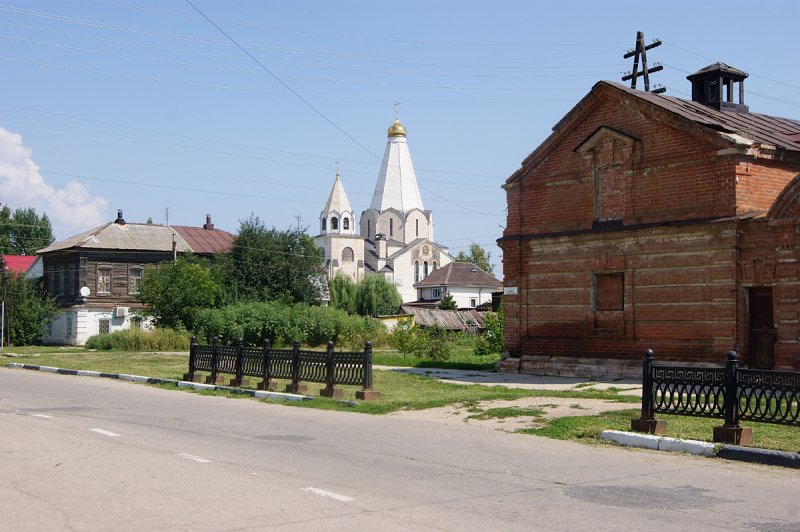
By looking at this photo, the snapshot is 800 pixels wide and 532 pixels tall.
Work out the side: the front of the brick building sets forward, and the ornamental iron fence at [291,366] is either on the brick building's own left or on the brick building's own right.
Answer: on the brick building's own right

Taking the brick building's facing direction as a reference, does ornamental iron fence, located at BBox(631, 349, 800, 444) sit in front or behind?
in front
